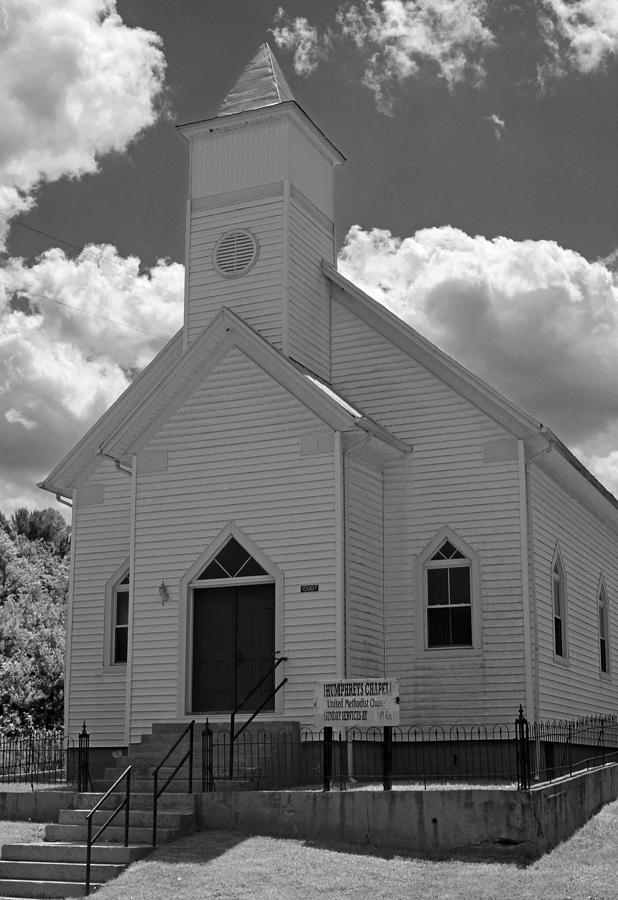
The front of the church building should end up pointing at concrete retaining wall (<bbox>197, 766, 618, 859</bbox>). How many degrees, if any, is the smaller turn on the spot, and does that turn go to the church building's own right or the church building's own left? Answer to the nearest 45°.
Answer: approximately 45° to the church building's own left

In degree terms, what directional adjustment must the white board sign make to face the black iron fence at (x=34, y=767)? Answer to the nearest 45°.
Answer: approximately 135° to its right

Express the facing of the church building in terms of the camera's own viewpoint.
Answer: facing the viewer and to the left of the viewer

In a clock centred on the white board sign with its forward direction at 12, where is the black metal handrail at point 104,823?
The black metal handrail is roughly at 2 o'clock from the white board sign.

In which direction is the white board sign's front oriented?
toward the camera

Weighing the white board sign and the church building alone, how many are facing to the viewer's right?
0

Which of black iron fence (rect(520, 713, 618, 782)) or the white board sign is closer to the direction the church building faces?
the white board sign

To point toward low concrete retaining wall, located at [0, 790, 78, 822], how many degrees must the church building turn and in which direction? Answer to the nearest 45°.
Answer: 0° — it already faces it
